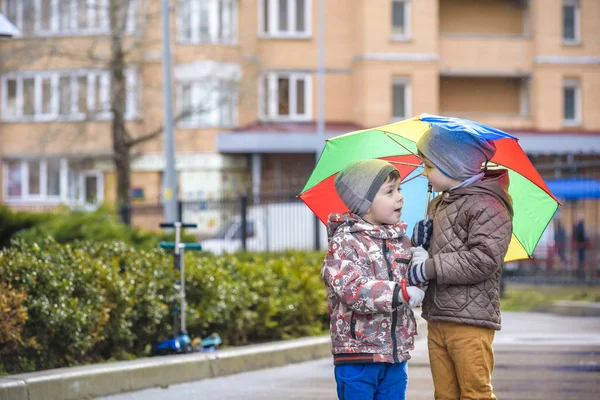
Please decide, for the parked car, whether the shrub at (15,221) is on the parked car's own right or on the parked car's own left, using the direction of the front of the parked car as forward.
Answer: on the parked car's own left

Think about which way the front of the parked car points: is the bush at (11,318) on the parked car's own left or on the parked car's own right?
on the parked car's own left

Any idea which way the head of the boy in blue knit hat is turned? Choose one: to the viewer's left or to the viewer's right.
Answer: to the viewer's left

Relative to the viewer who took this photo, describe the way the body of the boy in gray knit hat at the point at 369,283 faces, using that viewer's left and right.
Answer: facing the viewer and to the right of the viewer

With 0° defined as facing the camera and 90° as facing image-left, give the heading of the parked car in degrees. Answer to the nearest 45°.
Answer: approximately 90°

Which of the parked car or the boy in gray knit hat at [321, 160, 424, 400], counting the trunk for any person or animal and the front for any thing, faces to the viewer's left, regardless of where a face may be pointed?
the parked car

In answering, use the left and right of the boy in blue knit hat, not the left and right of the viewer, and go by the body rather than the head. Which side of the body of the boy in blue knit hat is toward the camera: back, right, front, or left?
left

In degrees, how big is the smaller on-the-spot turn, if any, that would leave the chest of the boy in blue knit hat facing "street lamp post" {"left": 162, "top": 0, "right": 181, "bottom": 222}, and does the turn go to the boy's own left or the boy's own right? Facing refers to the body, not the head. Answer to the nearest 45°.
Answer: approximately 90° to the boy's own right

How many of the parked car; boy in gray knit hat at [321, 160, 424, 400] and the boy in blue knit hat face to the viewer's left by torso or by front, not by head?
2

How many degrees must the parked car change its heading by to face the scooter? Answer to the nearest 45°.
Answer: approximately 90° to its left
